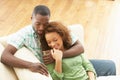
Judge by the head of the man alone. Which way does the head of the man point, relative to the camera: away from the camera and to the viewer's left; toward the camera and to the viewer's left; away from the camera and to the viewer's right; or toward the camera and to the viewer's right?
toward the camera and to the viewer's right

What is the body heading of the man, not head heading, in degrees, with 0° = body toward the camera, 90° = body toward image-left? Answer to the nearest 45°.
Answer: approximately 0°
